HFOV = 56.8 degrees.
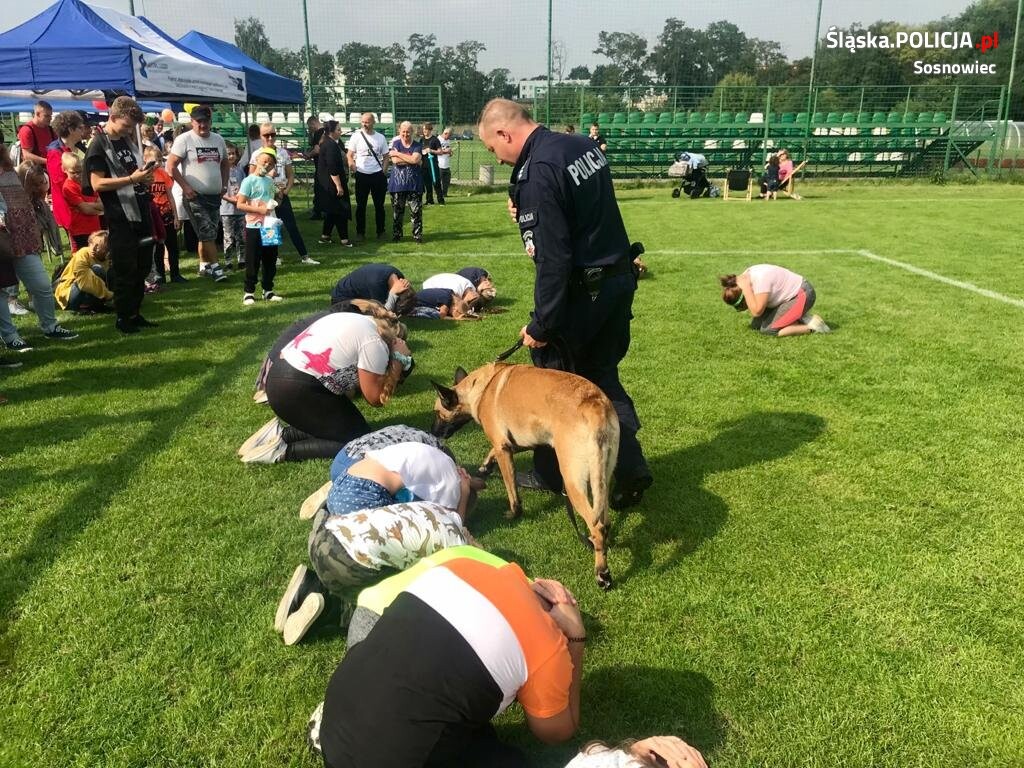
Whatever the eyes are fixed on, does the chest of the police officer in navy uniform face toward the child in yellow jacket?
yes

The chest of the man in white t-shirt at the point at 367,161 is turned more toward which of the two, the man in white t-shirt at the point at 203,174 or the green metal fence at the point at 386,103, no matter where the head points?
the man in white t-shirt

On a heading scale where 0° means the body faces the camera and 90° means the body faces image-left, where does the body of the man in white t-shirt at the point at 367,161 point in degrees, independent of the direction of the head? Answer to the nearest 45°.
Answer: approximately 0°

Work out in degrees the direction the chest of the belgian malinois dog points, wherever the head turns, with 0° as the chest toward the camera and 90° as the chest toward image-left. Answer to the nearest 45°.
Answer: approximately 135°

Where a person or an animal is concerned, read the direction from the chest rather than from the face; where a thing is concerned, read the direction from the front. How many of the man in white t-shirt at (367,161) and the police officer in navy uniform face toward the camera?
1

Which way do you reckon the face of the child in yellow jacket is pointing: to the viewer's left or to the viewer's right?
to the viewer's right

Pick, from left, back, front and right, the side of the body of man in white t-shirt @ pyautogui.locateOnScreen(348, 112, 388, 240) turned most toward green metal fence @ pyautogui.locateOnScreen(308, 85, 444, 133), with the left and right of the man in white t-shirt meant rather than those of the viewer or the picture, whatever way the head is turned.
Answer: back

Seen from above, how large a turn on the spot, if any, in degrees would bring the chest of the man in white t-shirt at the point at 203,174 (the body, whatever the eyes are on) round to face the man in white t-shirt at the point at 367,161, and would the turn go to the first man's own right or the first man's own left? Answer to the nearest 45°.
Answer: approximately 90° to the first man's own left

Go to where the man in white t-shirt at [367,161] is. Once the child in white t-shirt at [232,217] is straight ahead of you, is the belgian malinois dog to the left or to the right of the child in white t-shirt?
left

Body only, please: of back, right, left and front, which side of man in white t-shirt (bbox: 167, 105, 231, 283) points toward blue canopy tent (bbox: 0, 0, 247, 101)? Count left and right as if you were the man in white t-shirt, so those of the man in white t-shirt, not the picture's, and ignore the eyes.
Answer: back

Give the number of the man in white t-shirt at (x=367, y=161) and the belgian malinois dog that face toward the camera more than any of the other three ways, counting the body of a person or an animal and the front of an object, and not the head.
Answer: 1

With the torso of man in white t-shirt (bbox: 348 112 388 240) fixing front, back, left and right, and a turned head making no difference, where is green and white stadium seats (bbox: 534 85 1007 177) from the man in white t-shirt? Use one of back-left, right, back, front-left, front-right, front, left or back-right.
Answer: back-left
